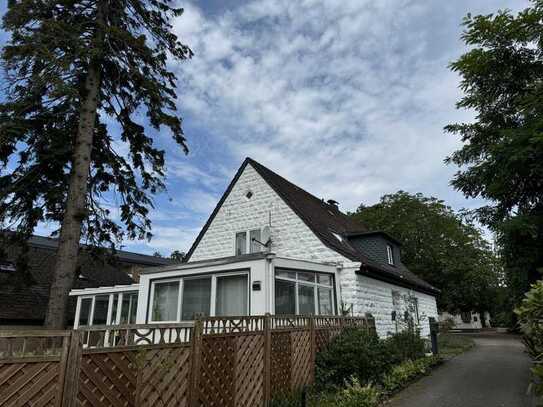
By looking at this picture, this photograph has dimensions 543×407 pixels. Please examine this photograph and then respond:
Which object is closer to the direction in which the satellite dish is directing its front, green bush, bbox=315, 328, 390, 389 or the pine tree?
the pine tree

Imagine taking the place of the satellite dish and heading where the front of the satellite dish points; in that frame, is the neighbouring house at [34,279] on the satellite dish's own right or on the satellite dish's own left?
on the satellite dish's own right

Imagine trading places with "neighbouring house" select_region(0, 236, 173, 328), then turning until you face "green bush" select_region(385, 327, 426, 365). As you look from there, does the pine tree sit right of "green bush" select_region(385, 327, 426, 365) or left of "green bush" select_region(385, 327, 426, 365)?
right

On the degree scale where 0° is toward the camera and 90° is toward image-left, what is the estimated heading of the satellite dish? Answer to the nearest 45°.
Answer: approximately 45°

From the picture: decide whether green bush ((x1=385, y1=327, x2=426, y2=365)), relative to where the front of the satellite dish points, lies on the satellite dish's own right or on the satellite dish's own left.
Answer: on the satellite dish's own left

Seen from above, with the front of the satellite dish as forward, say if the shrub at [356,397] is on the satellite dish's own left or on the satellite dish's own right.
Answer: on the satellite dish's own left

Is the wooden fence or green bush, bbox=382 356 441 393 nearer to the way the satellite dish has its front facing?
the wooden fence

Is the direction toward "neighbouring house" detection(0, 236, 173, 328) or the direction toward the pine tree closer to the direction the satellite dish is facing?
the pine tree

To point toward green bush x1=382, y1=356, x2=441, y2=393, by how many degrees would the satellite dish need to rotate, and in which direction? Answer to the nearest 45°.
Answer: approximately 90° to its left

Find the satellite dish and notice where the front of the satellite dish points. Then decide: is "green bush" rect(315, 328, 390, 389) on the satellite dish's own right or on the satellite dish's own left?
on the satellite dish's own left

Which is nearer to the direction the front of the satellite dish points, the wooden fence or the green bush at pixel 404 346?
the wooden fence
